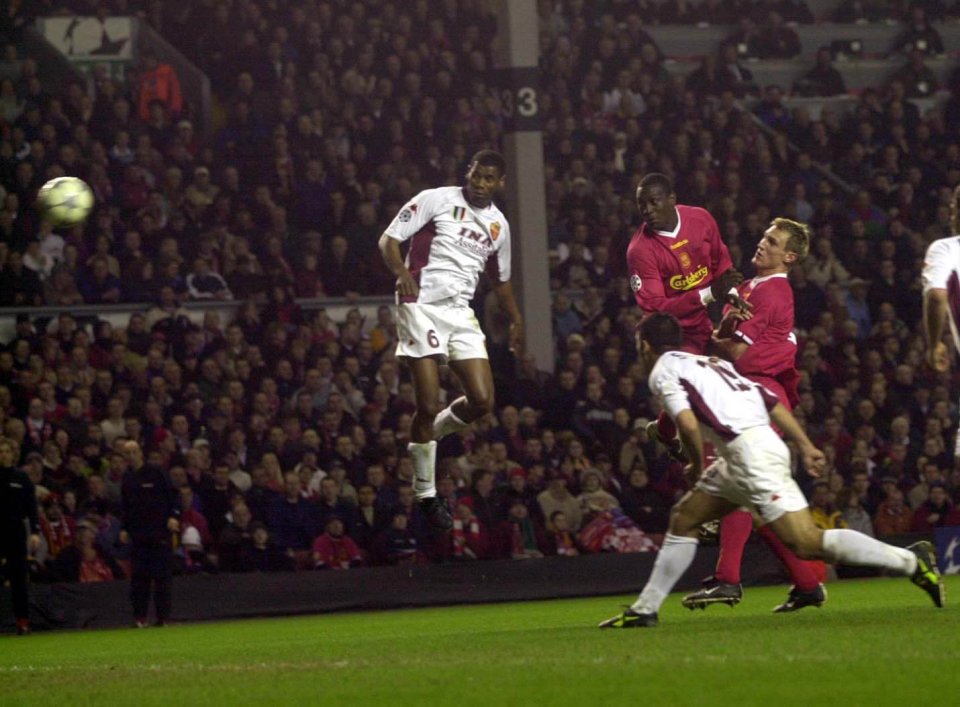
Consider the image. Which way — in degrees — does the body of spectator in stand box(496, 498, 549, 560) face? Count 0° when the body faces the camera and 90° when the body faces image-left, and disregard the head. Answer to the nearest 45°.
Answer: approximately 0°

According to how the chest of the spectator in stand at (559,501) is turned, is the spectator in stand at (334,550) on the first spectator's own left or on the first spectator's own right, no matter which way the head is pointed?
on the first spectator's own right

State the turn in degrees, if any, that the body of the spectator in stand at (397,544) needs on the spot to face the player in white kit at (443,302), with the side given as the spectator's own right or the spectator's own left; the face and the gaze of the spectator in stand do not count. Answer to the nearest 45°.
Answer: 0° — they already face them

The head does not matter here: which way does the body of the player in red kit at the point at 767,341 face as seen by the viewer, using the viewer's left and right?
facing to the left of the viewer
